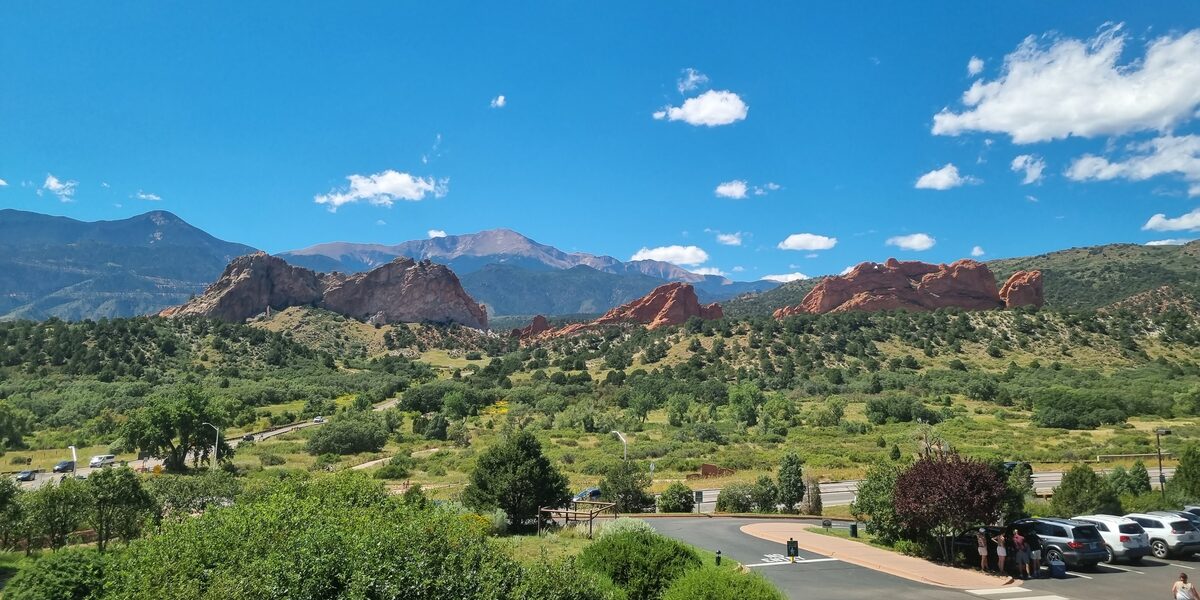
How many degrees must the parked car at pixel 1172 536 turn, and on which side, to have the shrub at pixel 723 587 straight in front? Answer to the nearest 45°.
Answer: approximately 135° to its left

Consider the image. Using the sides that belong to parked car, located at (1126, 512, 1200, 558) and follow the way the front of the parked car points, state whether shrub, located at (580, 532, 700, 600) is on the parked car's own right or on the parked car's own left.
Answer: on the parked car's own left

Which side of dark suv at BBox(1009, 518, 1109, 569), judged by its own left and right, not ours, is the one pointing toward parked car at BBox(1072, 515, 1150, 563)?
right

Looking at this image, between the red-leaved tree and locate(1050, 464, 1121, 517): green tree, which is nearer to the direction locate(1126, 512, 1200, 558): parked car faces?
the green tree

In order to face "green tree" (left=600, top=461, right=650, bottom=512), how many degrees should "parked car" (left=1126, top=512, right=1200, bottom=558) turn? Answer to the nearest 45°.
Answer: approximately 45° to its left
